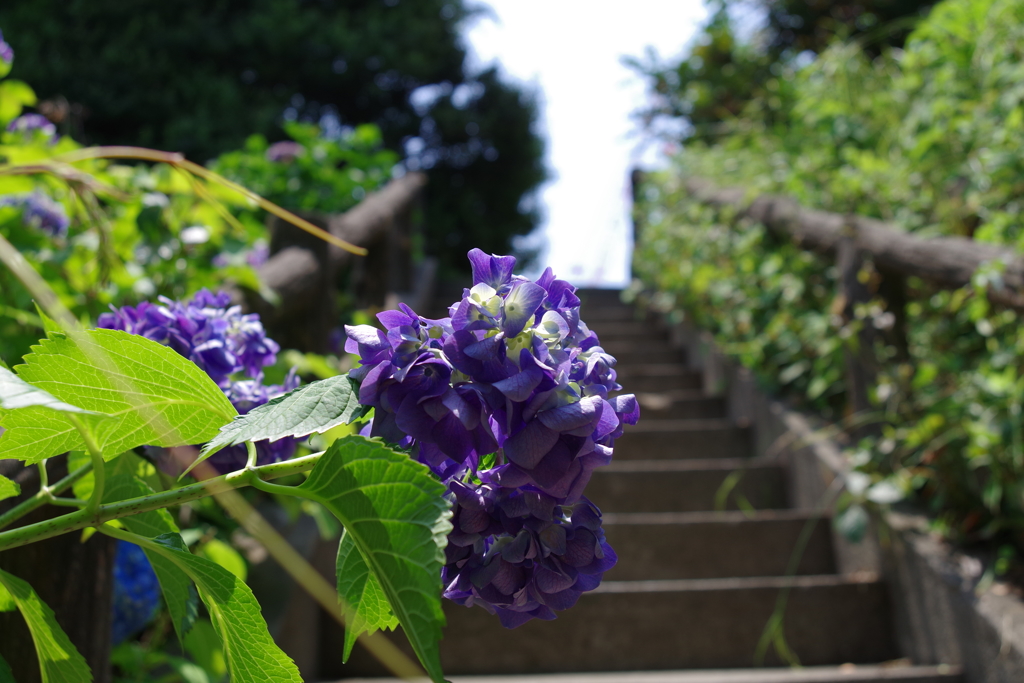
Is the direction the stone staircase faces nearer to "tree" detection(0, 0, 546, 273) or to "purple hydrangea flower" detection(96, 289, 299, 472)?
the purple hydrangea flower

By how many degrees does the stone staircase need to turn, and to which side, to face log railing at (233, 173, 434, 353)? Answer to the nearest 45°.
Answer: approximately 45° to its right

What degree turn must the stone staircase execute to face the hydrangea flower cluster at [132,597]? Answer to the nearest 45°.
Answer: approximately 45° to its right

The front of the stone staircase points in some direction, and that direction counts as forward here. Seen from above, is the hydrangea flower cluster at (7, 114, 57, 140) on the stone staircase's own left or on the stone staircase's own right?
on the stone staircase's own right

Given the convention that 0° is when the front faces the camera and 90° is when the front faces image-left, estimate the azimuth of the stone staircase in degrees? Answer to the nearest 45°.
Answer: approximately 0°

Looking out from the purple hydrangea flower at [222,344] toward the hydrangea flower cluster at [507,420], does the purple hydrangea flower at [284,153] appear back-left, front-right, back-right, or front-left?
back-left
